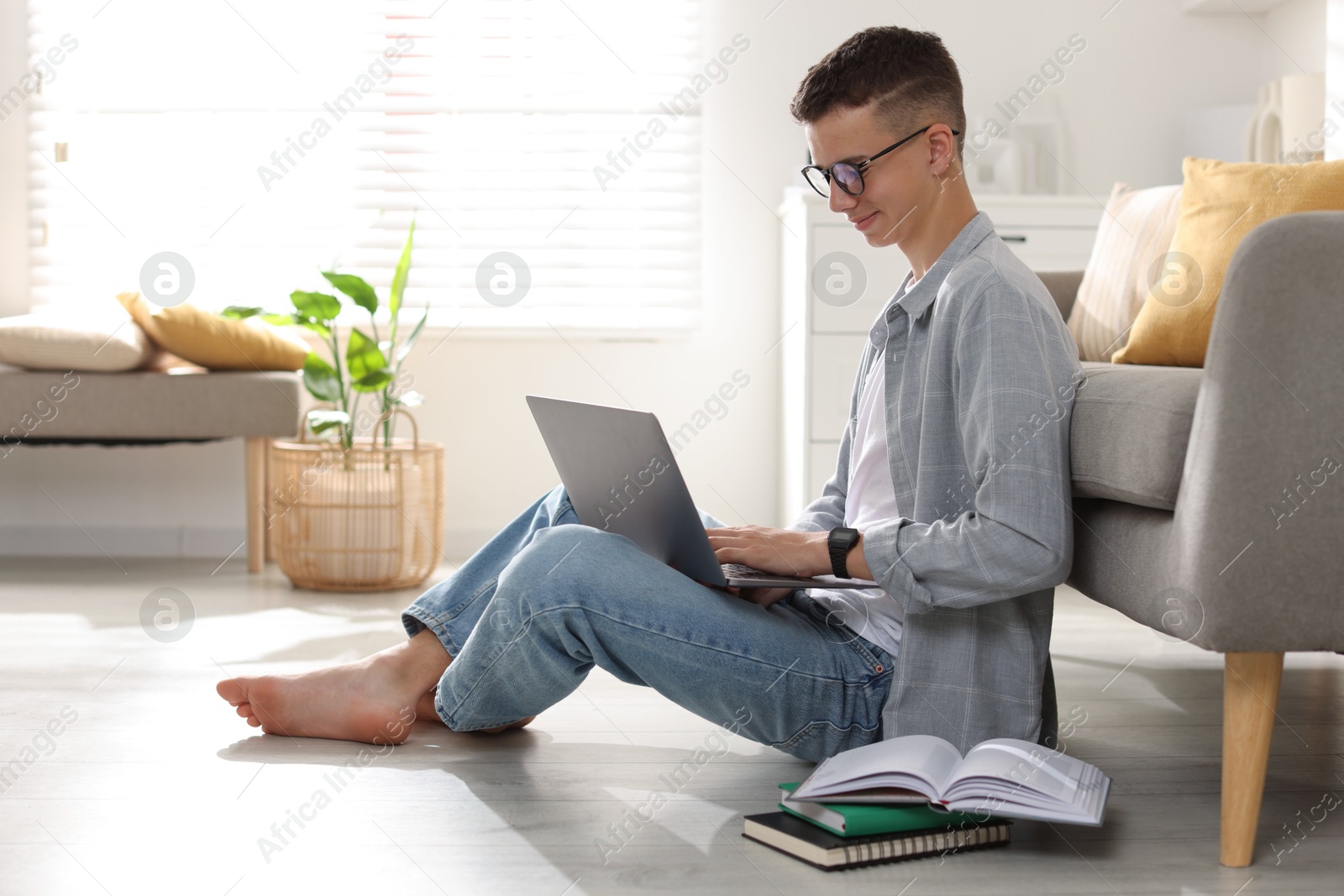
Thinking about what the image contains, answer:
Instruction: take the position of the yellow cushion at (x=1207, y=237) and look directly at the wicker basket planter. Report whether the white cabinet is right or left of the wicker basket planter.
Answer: right

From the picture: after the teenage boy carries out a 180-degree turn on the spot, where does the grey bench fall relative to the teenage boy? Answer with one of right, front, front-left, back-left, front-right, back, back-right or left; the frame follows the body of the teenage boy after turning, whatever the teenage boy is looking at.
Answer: back-left

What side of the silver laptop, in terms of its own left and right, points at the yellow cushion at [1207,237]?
front

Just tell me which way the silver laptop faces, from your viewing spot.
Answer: facing away from the viewer and to the right of the viewer

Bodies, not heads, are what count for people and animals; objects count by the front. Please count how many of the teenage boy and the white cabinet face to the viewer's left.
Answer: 1

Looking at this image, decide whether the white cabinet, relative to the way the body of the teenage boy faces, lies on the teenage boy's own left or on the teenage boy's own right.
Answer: on the teenage boy's own right

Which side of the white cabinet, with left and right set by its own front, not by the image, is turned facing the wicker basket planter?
right

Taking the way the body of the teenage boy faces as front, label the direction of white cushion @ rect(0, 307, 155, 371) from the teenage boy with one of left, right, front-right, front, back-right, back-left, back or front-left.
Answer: front-right

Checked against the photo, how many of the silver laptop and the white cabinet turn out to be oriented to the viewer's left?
0

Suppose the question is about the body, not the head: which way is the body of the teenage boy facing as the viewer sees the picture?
to the viewer's left

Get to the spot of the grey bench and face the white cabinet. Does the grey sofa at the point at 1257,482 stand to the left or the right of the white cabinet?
right

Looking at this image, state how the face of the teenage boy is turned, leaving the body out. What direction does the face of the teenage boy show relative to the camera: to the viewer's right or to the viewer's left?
to the viewer's left

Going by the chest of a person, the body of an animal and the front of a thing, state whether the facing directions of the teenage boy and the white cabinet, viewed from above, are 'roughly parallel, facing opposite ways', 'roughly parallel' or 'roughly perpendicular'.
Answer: roughly perpendicular
